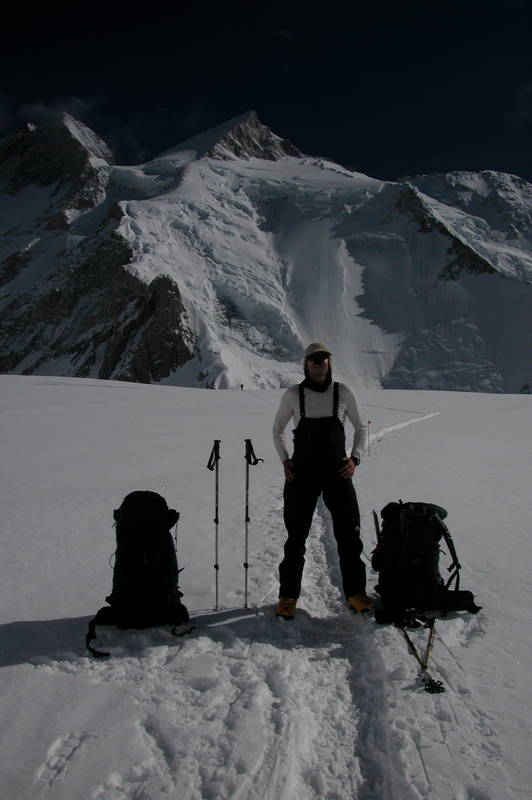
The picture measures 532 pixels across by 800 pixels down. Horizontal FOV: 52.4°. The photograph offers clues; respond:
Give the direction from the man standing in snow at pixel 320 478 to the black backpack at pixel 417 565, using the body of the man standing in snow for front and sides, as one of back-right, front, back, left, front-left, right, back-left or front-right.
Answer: left

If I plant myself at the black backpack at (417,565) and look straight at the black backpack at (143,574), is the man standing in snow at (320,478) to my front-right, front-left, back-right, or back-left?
front-right

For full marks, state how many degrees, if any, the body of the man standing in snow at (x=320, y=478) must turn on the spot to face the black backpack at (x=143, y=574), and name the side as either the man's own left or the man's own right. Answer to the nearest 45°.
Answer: approximately 45° to the man's own right

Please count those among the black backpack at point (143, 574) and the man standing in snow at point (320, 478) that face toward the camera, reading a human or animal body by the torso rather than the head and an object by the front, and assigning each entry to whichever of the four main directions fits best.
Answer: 2

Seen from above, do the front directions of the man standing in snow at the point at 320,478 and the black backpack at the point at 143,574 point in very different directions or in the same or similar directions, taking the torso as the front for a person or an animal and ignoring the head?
same or similar directions

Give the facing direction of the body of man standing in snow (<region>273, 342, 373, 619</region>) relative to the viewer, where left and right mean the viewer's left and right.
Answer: facing the viewer

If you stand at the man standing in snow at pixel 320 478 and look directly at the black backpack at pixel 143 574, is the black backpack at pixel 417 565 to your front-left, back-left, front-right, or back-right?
back-left

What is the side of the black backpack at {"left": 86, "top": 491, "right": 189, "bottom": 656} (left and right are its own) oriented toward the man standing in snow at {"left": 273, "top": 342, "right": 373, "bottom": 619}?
left

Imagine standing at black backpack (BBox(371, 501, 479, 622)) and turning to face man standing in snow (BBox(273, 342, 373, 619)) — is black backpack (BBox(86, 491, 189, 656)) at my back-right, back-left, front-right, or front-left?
front-left

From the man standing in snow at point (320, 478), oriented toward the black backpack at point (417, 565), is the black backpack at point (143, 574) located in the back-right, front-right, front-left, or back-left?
back-right
